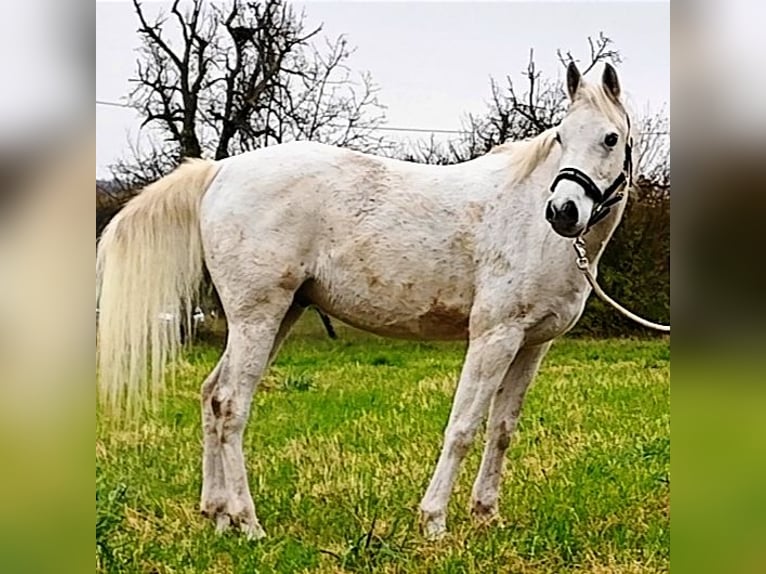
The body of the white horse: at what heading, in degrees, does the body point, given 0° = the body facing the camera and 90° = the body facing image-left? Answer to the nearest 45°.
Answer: approximately 270°
